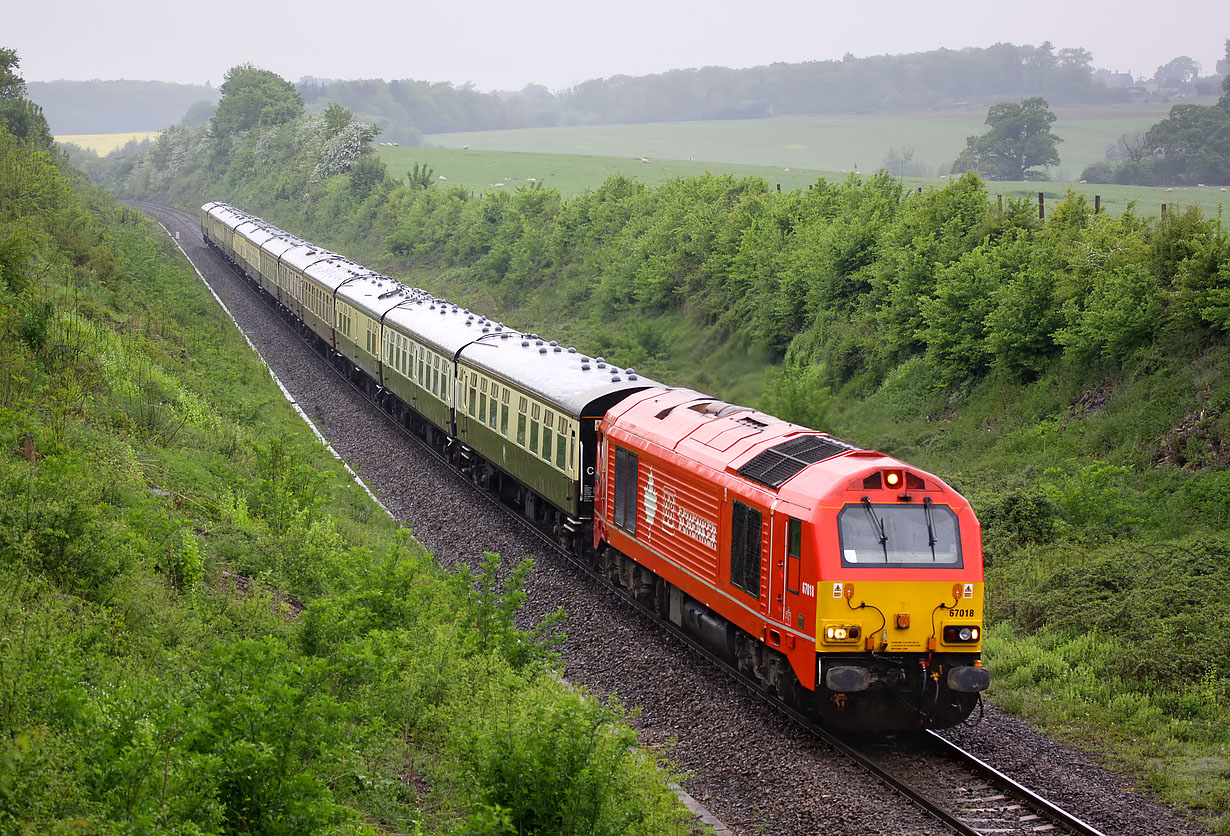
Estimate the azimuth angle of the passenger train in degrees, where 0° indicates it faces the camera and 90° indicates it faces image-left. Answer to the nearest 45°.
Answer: approximately 315°
